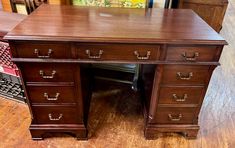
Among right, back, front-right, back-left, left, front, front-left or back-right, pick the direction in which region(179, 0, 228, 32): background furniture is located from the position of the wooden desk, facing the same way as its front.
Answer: back-left

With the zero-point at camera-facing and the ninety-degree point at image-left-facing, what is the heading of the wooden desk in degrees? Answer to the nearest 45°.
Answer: approximately 0°
